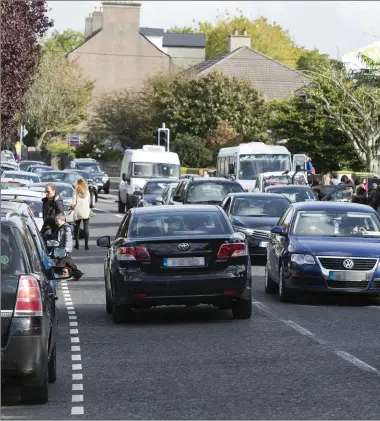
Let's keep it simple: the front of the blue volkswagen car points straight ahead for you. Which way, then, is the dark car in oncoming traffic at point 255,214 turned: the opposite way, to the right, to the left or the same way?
the same way

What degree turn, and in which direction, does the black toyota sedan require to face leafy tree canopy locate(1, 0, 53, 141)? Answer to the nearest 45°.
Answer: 0° — it already faces it

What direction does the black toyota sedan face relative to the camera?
away from the camera

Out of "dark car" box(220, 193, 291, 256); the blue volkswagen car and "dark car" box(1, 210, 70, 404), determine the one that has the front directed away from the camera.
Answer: "dark car" box(1, 210, 70, 404)

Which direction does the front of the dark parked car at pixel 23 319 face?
away from the camera

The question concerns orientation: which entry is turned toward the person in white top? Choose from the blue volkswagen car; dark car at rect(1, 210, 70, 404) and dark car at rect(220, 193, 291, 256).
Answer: dark car at rect(1, 210, 70, 404)

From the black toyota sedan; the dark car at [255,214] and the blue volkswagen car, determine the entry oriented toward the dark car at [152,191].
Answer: the black toyota sedan

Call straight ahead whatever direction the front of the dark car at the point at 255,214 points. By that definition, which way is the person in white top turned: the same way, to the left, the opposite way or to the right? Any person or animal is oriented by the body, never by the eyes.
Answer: the opposite way

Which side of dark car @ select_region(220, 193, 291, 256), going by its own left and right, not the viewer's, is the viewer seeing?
front

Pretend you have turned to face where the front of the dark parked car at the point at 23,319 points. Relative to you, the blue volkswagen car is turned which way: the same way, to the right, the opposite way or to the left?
the opposite way
